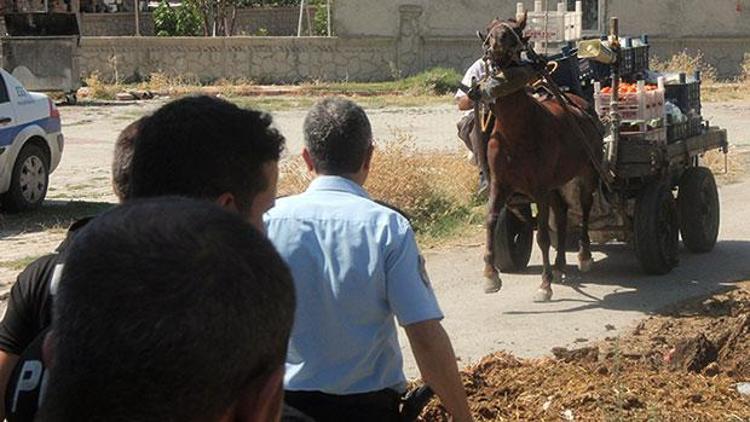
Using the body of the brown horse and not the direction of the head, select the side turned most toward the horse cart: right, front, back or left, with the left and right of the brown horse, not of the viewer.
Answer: back

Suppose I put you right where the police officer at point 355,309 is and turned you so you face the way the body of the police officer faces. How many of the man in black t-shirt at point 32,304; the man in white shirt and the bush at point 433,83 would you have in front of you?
2

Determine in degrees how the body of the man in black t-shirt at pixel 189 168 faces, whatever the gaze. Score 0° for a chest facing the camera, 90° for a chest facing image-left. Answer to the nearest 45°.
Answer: approximately 225°

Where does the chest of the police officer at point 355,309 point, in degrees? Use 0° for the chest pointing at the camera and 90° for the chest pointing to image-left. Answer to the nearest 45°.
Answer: approximately 180°

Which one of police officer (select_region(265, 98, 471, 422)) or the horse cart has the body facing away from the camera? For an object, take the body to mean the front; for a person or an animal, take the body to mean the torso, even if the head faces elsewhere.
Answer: the police officer

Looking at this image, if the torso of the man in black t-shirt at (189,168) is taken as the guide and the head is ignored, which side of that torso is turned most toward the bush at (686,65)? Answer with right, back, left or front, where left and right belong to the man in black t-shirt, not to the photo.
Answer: front

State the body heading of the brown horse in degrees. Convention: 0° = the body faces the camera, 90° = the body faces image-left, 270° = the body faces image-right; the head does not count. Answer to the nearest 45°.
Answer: approximately 45°

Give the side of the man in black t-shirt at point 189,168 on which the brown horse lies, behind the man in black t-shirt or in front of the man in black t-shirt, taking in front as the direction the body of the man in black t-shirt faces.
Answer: in front

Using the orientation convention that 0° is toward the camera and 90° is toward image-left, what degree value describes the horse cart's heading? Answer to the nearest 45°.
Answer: approximately 45°

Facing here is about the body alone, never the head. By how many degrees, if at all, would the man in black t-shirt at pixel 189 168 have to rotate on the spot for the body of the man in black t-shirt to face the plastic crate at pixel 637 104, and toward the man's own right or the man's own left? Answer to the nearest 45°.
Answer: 0° — they already face it

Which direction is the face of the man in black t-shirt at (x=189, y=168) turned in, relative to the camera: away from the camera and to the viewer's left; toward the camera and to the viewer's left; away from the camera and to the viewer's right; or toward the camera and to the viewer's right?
away from the camera and to the viewer's right

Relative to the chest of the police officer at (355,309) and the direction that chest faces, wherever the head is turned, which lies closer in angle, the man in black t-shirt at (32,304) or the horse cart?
the horse cart

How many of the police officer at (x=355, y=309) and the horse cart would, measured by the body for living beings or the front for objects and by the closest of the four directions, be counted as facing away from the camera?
1
